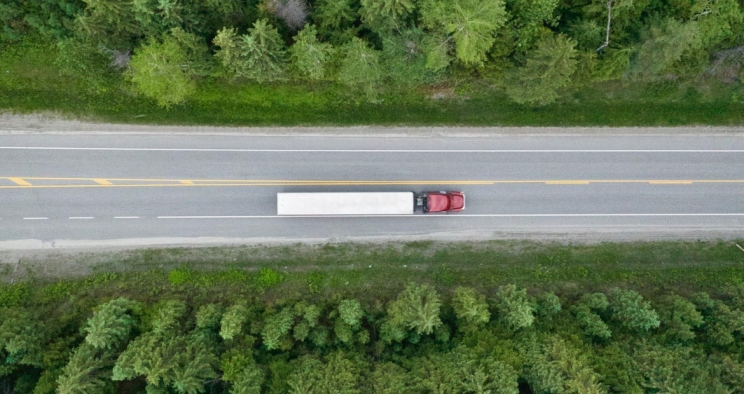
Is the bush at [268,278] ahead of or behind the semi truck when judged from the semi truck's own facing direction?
behind

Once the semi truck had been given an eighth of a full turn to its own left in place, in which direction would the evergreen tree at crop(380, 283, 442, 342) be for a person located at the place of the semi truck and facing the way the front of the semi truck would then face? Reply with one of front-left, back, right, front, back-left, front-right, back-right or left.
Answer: right

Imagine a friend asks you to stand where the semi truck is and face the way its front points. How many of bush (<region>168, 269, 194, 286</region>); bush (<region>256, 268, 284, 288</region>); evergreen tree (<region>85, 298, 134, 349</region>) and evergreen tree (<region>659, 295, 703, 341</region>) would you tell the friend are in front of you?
1

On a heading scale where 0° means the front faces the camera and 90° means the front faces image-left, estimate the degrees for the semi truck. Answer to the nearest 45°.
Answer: approximately 270°

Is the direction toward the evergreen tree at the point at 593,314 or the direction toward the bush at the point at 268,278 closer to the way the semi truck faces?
the evergreen tree

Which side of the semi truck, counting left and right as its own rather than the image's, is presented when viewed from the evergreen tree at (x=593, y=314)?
front

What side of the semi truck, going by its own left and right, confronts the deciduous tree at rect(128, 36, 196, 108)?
back

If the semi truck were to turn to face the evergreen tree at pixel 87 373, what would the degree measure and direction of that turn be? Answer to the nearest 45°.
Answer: approximately 135° to its right

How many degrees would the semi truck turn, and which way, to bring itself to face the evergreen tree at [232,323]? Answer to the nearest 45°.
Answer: approximately 135° to its right

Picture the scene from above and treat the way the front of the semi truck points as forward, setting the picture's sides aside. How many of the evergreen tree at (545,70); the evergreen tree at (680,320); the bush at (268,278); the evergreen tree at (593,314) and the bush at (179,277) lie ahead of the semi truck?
3

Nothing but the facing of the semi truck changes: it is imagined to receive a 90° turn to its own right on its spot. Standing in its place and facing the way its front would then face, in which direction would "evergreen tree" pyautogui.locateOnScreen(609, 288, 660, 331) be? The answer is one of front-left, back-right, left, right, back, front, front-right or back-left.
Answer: left

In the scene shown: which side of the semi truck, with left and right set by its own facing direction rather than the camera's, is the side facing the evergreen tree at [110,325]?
back
